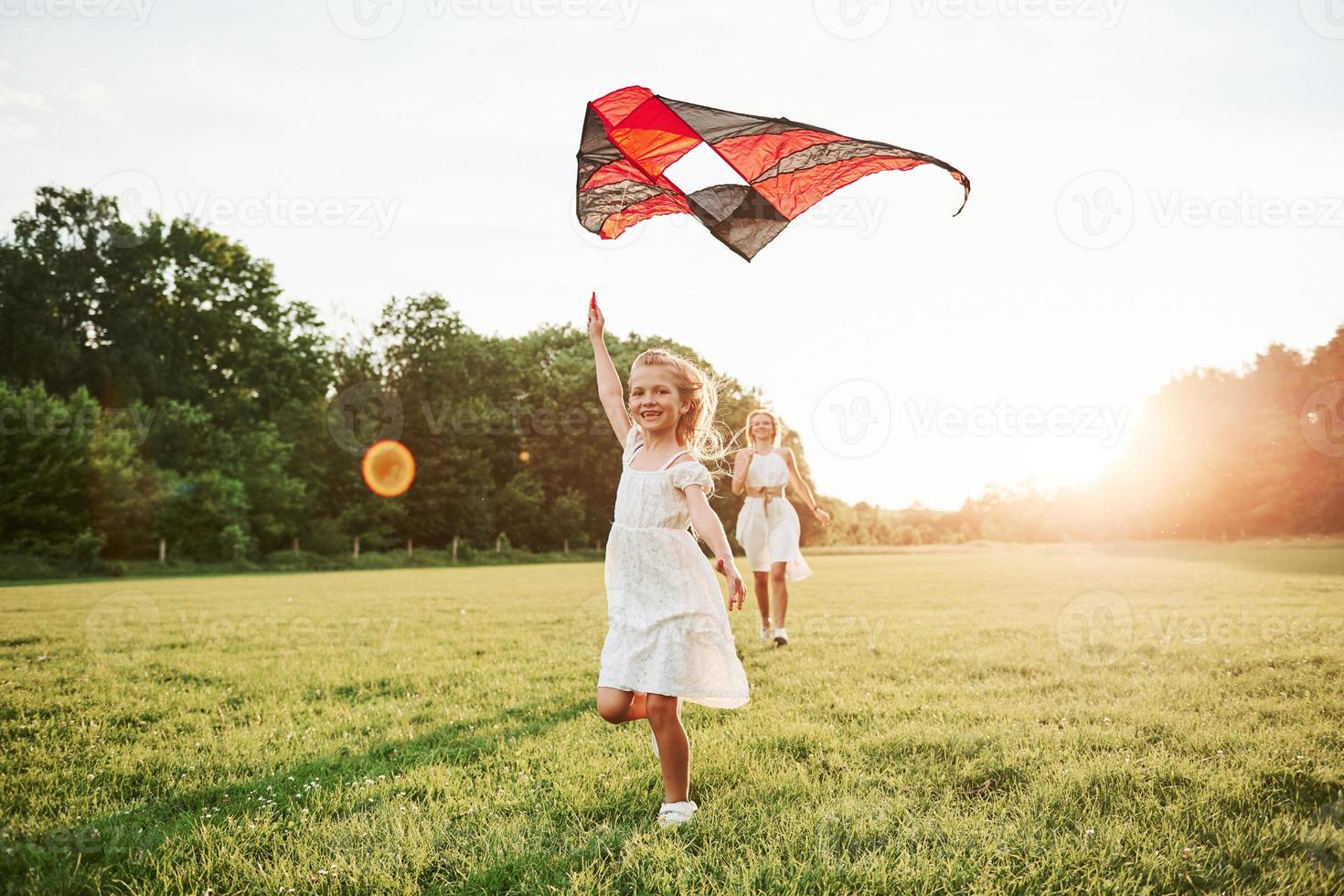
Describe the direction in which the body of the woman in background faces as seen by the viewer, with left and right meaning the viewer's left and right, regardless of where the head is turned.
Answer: facing the viewer

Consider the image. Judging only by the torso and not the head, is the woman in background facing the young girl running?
yes

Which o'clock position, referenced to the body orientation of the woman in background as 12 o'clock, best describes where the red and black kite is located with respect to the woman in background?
The red and black kite is roughly at 12 o'clock from the woman in background.

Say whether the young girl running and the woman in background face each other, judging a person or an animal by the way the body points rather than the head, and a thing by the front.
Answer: no

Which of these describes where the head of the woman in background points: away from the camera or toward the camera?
toward the camera

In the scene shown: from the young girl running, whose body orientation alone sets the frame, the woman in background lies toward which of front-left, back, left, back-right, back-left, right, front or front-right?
back-right

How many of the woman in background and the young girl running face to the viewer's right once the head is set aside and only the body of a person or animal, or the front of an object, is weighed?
0

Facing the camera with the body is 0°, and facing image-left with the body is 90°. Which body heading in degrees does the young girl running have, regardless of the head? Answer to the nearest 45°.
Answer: approximately 45°
